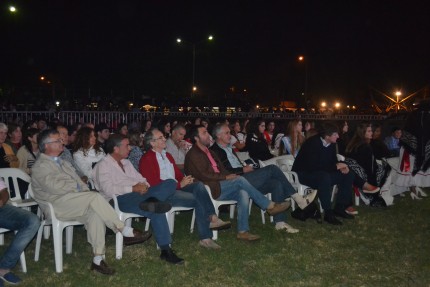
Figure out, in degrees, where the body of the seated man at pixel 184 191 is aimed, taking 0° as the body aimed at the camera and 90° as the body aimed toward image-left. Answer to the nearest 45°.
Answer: approximately 315°

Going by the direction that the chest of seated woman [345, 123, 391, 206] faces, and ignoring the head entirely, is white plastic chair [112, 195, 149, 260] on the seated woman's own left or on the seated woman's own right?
on the seated woman's own right

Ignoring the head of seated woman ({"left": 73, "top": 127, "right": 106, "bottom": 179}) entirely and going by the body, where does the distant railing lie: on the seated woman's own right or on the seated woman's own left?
on the seated woman's own left

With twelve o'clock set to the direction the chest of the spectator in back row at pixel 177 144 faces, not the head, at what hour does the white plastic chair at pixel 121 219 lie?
The white plastic chair is roughly at 2 o'clock from the spectator in back row.

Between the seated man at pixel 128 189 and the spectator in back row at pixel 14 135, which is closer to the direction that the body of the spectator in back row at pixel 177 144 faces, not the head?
the seated man

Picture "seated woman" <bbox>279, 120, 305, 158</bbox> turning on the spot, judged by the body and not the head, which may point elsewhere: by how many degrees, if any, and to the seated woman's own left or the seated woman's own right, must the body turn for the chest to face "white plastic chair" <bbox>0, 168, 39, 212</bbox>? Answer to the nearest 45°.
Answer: approximately 135° to the seated woman's own right

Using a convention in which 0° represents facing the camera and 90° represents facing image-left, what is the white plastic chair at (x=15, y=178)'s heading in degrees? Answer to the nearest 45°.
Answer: approximately 315°
